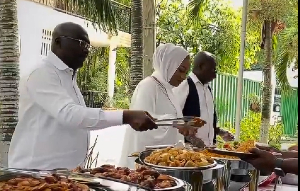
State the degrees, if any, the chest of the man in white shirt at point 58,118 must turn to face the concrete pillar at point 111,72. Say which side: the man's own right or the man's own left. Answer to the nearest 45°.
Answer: approximately 90° to the man's own left

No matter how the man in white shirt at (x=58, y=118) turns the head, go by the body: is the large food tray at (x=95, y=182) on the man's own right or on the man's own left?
on the man's own right

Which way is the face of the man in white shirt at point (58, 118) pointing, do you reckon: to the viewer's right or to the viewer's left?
to the viewer's right

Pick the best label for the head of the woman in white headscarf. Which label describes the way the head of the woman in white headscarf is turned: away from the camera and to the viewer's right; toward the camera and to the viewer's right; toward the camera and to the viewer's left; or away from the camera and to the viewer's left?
toward the camera and to the viewer's right

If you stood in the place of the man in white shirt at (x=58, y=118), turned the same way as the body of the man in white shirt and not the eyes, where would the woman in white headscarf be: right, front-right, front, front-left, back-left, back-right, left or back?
front-left

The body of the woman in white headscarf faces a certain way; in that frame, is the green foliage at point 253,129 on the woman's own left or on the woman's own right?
on the woman's own left

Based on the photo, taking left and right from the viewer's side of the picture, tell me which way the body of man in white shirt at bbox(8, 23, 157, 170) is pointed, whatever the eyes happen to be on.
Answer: facing to the right of the viewer

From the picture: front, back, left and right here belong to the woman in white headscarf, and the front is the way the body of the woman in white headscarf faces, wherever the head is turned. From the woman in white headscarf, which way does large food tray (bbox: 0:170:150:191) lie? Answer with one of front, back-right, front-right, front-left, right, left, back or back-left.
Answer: right
